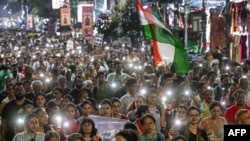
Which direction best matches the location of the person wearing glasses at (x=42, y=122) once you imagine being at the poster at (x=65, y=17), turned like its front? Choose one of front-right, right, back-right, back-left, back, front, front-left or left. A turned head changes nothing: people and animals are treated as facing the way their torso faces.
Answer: front

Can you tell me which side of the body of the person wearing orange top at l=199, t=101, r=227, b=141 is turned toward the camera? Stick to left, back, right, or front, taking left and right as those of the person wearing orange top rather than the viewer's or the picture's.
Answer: front

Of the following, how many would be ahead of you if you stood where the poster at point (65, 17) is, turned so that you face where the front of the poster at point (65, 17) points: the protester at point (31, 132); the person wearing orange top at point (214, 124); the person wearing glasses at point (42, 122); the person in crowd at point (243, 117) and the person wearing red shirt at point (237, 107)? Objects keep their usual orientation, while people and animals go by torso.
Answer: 5

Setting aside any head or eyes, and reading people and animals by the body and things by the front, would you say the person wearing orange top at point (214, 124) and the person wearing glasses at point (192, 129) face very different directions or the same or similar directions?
same or similar directions

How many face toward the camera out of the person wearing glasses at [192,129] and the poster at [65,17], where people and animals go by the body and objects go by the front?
2

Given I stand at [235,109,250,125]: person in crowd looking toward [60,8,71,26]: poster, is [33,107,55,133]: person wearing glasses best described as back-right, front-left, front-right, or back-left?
front-left

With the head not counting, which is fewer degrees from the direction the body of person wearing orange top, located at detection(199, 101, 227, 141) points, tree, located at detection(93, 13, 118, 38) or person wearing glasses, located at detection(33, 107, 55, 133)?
the person wearing glasses

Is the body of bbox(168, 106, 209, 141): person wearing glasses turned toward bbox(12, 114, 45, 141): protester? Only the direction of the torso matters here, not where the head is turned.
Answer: no

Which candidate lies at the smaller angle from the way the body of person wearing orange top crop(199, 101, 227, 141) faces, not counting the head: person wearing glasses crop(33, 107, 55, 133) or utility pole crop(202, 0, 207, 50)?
the person wearing glasses

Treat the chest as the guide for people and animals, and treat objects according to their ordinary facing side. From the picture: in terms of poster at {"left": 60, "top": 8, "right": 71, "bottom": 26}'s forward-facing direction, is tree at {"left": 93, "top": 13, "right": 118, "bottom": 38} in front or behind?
in front

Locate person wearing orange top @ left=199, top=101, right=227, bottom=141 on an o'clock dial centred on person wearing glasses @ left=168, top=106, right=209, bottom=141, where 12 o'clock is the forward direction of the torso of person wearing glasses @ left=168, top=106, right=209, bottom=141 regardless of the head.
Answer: person wearing orange top @ left=199, top=101, right=227, bottom=141 is roughly at 9 o'clock from person wearing glasses @ left=168, top=106, right=209, bottom=141.

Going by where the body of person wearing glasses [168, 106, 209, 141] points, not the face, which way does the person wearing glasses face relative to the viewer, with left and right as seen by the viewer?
facing the viewer

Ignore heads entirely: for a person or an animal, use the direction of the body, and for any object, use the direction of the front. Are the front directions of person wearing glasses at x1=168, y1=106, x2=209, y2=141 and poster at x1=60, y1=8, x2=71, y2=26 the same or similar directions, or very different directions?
same or similar directions
